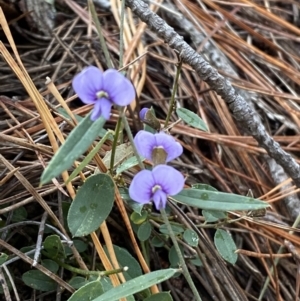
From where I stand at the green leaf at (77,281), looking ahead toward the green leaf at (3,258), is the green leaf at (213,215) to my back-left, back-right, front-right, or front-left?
back-right

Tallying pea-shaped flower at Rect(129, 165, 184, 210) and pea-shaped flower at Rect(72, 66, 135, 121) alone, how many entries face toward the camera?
2

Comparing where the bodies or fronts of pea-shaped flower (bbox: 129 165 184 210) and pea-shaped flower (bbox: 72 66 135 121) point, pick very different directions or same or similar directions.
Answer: same or similar directions

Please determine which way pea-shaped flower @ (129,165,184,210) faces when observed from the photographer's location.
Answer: facing the viewer

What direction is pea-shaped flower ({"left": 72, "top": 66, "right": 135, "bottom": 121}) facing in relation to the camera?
toward the camera
